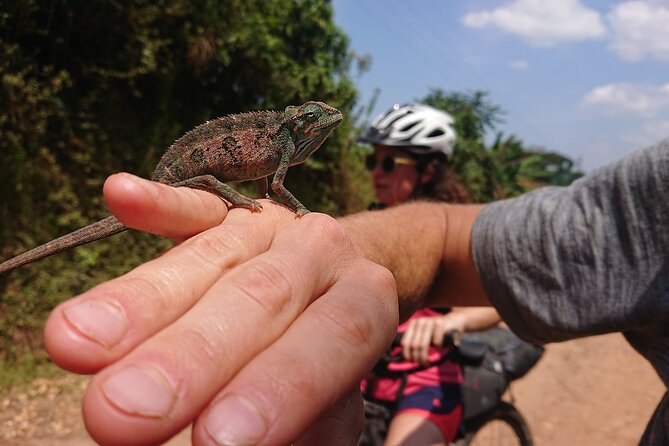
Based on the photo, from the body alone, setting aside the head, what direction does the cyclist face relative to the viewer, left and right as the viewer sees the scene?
facing the viewer and to the left of the viewer

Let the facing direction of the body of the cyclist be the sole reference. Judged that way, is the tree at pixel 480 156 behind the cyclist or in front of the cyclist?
behind

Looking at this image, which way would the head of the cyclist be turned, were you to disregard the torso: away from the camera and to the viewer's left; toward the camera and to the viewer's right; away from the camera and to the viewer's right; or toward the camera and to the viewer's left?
toward the camera and to the viewer's left
